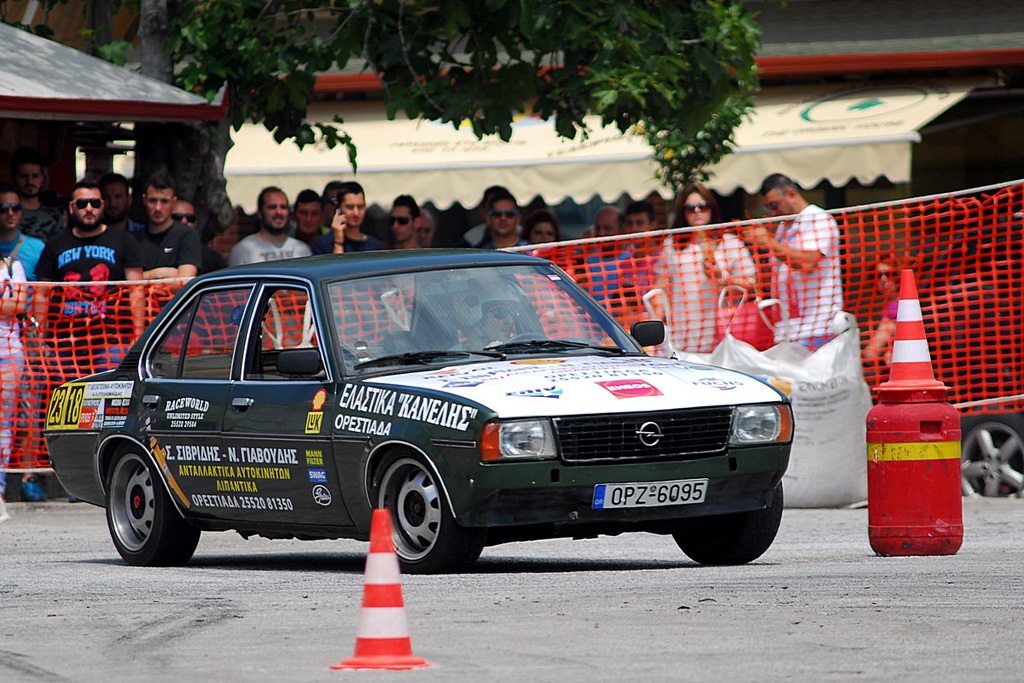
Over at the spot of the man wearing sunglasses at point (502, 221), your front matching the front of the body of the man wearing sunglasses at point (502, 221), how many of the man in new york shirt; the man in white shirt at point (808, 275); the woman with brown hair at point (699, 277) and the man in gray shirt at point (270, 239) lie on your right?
2

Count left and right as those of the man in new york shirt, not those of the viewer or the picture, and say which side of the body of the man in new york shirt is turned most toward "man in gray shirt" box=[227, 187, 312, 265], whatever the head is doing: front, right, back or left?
left

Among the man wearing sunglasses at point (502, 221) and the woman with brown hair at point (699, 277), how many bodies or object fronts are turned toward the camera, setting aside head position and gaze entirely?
2

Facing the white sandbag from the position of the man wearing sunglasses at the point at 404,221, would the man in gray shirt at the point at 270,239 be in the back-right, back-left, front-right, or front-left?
back-right

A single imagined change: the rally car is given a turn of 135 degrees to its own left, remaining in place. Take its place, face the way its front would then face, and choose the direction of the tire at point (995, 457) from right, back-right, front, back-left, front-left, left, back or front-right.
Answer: front-right

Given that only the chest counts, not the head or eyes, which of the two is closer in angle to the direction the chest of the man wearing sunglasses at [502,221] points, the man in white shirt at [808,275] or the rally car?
the rally car

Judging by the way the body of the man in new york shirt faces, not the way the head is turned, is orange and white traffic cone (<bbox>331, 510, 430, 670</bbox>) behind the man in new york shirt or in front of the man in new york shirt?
in front

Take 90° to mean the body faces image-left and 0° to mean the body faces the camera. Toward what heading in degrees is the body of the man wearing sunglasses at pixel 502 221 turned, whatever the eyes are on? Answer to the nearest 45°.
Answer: approximately 0°

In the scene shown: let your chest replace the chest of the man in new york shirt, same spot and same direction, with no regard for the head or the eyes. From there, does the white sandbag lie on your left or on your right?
on your left

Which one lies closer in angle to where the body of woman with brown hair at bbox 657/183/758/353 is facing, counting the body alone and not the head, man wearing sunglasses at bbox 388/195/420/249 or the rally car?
the rally car
